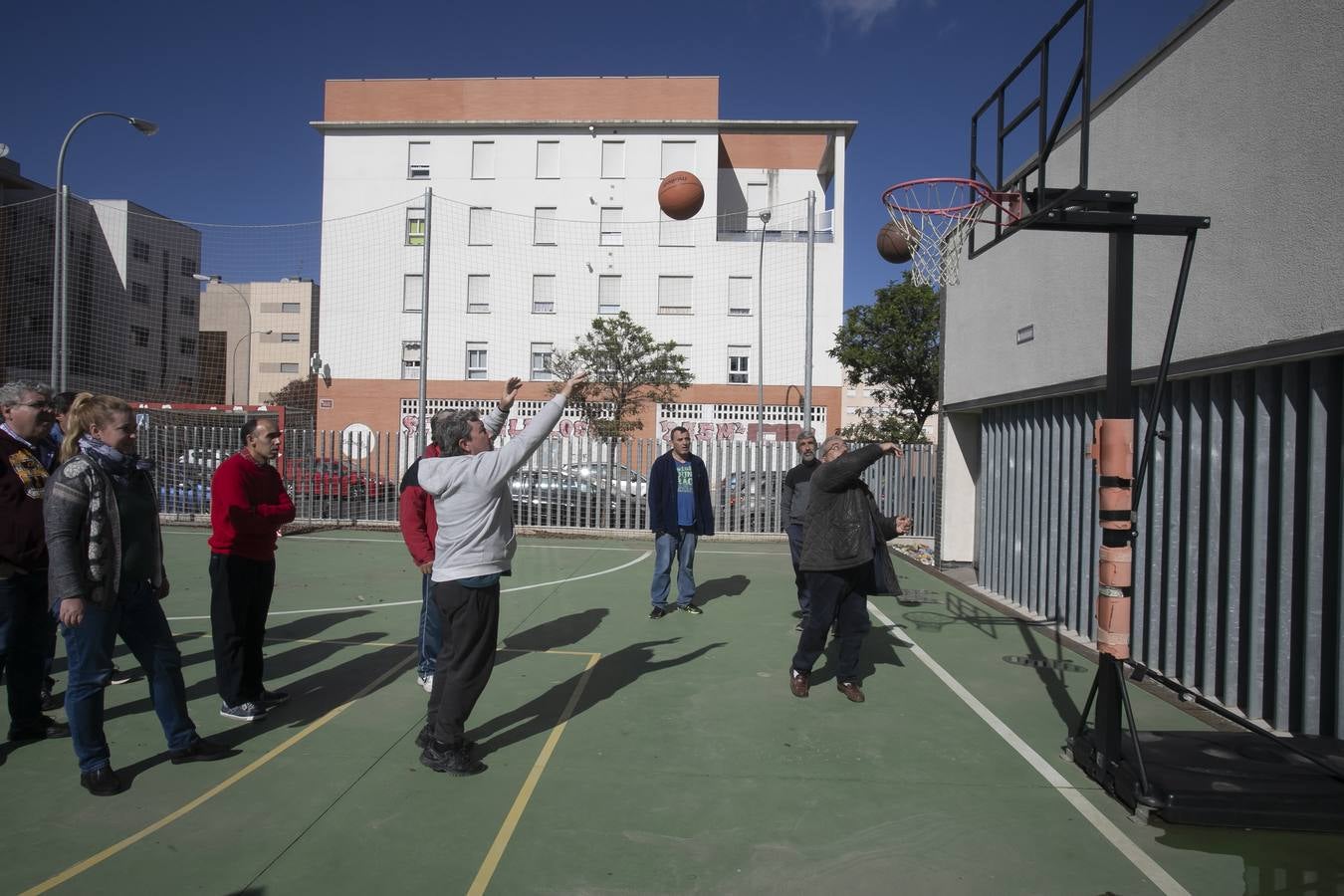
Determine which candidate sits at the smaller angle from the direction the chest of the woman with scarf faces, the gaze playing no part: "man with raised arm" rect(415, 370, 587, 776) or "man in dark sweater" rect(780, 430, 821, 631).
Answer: the man with raised arm

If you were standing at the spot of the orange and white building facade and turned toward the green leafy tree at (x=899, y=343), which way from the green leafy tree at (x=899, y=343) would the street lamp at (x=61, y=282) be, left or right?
right

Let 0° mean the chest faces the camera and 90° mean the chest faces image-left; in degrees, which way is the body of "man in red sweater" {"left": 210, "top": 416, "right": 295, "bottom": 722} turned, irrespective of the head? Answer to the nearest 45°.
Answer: approximately 270°

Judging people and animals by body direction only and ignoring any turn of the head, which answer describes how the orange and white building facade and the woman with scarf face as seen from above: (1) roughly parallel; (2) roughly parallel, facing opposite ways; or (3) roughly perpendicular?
roughly perpendicular

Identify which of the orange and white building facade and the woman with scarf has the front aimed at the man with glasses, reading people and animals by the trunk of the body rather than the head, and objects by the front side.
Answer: the orange and white building facade

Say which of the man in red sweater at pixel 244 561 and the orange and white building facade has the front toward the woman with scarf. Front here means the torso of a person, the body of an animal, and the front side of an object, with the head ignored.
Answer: the orange and white building facade

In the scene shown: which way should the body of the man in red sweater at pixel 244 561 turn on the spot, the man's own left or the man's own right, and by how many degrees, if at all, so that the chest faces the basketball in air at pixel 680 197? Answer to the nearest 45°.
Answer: approximately 45° to the man's own left

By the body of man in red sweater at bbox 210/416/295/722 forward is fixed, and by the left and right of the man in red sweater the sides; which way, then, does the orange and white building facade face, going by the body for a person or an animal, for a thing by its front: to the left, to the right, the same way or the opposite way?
to the right

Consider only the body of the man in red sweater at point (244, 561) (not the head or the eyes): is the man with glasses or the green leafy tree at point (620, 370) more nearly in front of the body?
the green leafy tree

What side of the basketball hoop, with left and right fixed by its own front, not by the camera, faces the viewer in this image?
left

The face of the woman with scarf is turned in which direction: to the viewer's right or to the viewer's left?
to the viewer's right

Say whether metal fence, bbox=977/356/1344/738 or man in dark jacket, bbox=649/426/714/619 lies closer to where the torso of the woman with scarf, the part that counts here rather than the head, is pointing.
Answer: the metal fence
